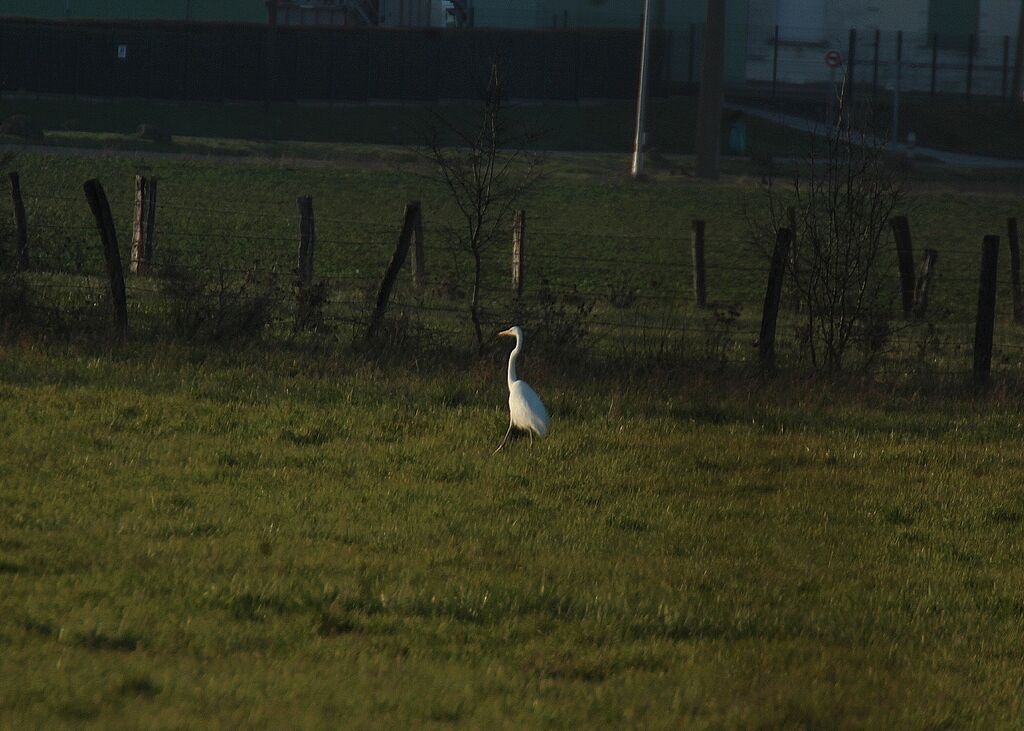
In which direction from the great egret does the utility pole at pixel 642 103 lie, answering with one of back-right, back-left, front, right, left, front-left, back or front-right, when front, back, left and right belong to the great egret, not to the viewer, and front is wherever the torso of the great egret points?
right

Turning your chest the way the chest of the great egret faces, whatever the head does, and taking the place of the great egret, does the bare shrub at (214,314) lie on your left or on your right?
on your right

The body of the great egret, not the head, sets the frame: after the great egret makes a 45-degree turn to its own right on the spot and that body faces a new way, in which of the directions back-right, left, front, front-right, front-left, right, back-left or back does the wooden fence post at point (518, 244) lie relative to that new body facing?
front-right

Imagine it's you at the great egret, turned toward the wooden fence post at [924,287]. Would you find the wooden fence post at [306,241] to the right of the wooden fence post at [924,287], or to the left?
left

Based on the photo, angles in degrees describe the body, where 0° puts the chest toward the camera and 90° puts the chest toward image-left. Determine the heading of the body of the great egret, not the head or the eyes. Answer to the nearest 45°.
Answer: approximately 90°

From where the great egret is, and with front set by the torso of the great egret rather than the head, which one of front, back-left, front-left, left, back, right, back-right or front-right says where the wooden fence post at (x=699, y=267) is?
right

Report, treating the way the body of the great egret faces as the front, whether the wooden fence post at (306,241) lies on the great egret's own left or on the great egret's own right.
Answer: on the great egret's own right

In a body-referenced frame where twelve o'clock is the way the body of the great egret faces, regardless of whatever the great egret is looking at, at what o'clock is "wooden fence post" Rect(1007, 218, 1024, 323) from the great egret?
The wooden fence post is roughly at 4 o'clock from the great egret.

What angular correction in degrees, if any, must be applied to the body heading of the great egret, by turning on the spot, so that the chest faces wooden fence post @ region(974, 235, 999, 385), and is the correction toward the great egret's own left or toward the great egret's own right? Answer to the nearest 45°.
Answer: approximately 135° to the great egret's own right

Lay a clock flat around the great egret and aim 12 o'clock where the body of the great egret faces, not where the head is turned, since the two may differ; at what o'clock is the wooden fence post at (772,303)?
The wooden fence post is roughly at 4 o'clock from the great egret.

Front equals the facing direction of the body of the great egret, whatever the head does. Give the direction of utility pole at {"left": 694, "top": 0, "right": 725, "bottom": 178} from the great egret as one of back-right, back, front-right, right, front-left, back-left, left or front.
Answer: right
